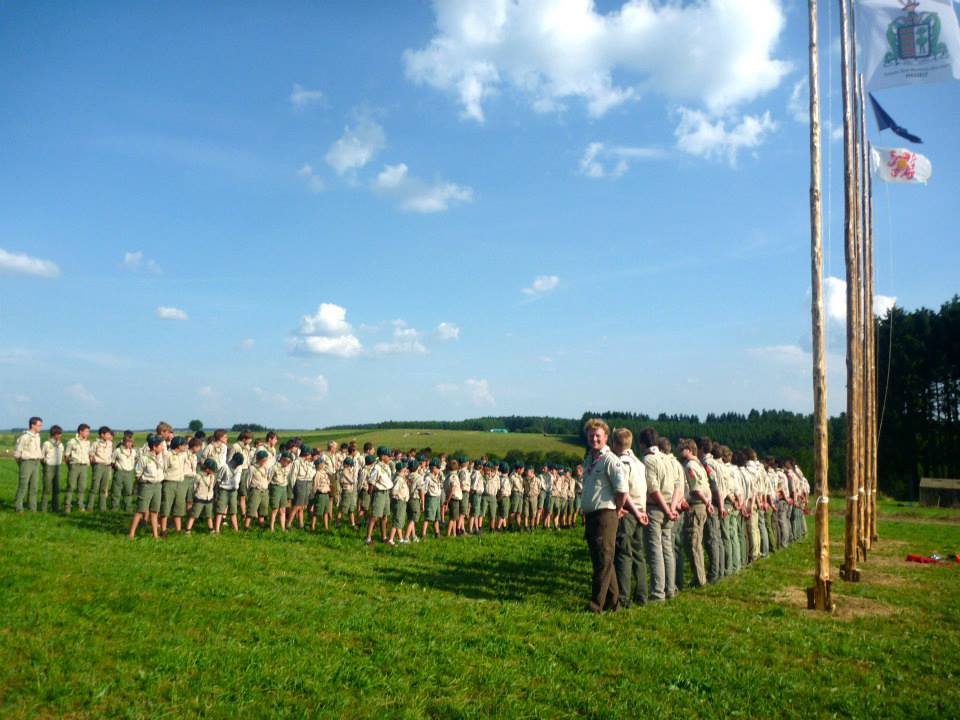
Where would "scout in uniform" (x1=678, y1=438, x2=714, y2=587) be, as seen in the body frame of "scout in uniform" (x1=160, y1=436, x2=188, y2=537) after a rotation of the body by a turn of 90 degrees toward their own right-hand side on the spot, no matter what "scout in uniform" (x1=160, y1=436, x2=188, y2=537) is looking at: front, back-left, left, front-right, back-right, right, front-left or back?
left

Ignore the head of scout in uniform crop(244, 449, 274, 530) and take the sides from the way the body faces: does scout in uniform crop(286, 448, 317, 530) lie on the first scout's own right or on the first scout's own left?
on the first scout's own left

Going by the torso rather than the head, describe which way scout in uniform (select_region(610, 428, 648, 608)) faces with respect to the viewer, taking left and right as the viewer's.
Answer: facing away from the viewer and to the left of the viewer

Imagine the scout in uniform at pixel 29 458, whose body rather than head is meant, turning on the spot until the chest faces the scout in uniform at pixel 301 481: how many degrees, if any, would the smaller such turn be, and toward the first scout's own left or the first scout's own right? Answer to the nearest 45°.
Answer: approximately 45° to the first scout's own left

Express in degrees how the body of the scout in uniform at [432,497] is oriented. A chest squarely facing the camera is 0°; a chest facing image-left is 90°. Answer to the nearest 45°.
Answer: approximately 315°

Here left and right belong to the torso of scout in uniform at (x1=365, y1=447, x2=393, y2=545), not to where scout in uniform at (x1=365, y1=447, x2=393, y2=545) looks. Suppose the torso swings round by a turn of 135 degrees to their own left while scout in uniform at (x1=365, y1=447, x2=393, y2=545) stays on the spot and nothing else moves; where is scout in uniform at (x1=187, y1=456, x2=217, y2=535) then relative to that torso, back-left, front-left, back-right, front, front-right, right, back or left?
left

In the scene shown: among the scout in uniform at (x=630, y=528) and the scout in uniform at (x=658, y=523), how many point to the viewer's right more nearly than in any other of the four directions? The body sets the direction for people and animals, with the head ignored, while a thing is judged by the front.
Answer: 0

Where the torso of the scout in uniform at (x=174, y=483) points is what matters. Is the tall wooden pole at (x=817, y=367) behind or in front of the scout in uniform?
in front

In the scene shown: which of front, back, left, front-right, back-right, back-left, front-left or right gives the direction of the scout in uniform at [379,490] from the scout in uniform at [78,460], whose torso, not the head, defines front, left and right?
front

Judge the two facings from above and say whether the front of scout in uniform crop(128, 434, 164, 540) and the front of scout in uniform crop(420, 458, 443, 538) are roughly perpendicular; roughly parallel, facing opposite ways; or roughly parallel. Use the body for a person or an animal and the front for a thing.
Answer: roughly parallel

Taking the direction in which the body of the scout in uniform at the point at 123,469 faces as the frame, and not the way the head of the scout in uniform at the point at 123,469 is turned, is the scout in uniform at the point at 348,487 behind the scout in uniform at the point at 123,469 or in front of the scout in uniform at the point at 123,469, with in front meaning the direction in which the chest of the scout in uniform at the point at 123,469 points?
in front

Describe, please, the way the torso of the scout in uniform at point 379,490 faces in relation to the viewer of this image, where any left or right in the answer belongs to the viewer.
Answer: facing the viewer and to the right of the viewer

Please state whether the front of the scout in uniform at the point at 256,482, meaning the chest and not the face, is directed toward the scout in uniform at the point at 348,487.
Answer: no

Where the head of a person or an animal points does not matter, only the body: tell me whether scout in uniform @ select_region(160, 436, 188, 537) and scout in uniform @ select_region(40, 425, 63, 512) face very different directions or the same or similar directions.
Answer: same or similar directions

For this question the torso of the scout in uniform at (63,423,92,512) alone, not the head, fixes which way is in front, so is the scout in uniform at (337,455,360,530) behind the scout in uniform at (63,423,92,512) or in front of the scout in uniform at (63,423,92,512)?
in front

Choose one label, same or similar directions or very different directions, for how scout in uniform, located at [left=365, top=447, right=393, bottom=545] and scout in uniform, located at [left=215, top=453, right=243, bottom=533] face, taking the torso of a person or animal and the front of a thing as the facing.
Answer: same or similar directions

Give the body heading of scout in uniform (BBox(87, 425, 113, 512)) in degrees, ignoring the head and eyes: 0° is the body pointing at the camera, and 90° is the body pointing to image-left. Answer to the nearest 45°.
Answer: approximately 315°
